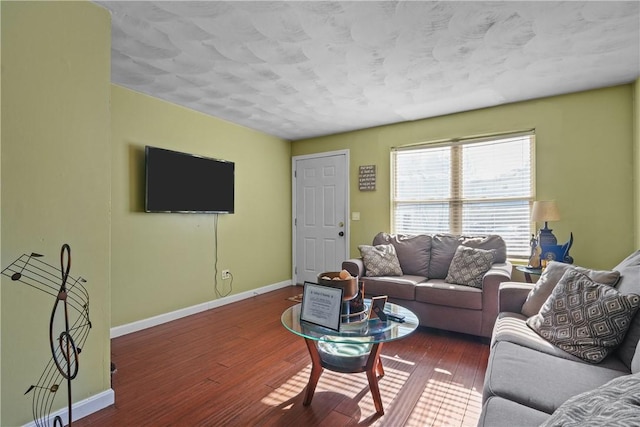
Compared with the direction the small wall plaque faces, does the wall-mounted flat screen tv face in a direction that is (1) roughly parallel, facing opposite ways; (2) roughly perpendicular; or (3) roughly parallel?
roughly perpendicular

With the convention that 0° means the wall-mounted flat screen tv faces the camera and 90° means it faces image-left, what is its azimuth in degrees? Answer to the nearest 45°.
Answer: approximately 315°

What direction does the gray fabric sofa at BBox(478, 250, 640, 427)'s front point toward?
to the viewer's left

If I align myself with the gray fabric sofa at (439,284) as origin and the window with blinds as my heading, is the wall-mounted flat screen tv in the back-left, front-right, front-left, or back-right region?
back-left

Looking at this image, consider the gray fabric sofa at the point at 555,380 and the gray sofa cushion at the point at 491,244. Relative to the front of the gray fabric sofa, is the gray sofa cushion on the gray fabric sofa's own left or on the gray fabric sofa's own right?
on the gray fabric sofa's own right

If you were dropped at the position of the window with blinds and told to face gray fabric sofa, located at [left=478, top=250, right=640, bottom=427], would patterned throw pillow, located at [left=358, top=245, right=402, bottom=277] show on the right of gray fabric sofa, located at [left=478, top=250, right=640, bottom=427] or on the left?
right

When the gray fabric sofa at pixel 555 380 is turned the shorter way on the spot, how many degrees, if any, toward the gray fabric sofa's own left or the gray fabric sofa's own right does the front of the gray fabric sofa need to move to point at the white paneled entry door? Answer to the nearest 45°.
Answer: approximately 45° to the gray fabric sofa's own right

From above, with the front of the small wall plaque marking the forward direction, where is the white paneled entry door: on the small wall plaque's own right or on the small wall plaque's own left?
on the small wall plaque's own right

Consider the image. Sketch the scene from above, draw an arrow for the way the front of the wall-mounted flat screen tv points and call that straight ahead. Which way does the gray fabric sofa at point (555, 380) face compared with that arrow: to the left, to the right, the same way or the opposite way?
the opposite way
